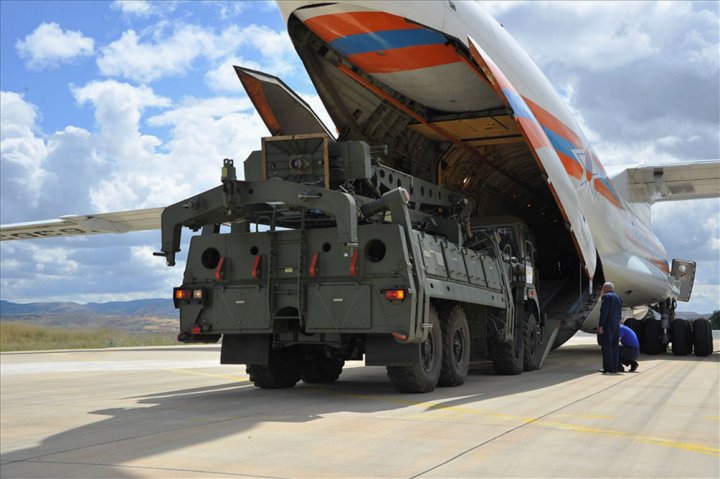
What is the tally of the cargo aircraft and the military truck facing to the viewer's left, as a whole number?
0

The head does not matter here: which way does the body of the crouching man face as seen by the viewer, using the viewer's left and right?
facing to the left of the viewer

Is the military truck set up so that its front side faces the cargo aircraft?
yes

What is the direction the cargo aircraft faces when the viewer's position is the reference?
facing away from the viewer and to the right of the viewer

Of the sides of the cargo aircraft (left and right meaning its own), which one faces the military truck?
back

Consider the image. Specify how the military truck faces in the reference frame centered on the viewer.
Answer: facing away from the viewer and to the right of the viewer
